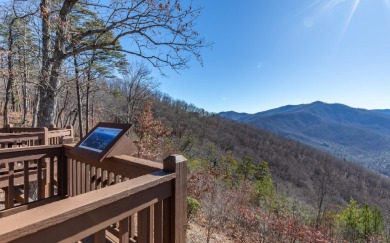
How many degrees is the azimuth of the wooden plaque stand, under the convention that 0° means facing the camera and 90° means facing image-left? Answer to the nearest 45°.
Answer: approximately 45°

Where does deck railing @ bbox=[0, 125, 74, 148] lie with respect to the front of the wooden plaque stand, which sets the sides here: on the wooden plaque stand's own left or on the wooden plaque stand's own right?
on the wooden plaque stand's own right

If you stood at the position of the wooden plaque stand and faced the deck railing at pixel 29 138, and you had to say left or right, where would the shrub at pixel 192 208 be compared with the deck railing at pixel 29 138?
right

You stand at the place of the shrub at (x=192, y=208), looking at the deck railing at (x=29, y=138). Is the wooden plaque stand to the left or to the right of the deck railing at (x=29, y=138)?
left

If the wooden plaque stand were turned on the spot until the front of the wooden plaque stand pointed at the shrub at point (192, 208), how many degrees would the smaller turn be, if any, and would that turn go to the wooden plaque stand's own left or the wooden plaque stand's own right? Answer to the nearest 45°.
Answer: approximately 180°
